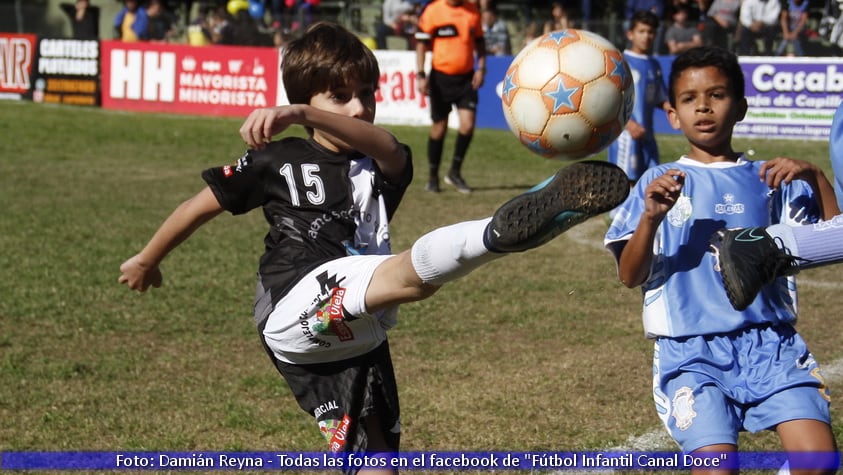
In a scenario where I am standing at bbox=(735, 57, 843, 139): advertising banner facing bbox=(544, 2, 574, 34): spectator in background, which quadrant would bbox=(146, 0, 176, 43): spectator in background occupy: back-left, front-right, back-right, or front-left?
front-left

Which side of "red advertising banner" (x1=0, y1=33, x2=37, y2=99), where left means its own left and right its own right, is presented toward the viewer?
front

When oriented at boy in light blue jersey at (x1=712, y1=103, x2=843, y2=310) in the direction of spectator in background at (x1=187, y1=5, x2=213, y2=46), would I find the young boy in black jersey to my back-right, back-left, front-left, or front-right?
front-left

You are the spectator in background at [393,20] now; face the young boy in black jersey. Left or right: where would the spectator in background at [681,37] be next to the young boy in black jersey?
left

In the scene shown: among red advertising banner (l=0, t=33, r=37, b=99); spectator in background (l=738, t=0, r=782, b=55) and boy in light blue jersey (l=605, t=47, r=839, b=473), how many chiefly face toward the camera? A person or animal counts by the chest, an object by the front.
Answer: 3

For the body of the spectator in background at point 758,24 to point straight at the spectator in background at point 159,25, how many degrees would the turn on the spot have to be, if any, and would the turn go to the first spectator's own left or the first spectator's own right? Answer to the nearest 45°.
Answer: approximately 90° to the first spectator's own right

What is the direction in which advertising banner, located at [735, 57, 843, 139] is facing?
toward the camera

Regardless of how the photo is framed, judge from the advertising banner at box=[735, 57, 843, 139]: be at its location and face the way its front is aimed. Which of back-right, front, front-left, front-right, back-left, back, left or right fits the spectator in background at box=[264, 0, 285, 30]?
back-right

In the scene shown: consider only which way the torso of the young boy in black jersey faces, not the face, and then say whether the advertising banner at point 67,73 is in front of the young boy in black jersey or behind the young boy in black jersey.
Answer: behind

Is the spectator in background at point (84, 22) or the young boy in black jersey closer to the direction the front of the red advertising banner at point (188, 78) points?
the young boy in black jersey

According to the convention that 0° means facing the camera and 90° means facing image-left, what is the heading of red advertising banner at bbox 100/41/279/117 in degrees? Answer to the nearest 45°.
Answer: approximately 0°

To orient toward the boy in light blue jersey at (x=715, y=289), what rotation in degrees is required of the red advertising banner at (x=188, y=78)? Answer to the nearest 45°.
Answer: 0° — it already faces them

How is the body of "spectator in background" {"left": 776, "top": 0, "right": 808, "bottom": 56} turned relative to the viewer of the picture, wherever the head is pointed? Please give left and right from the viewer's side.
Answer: facing the viewer

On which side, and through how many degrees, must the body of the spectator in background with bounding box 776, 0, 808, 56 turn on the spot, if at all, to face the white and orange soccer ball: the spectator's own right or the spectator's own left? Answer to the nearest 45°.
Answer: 0° — they already face it

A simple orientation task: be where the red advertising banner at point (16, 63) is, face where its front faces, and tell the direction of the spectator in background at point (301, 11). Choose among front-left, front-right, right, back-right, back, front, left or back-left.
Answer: left

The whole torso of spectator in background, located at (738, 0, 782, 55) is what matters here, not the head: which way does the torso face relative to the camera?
toward the camera
